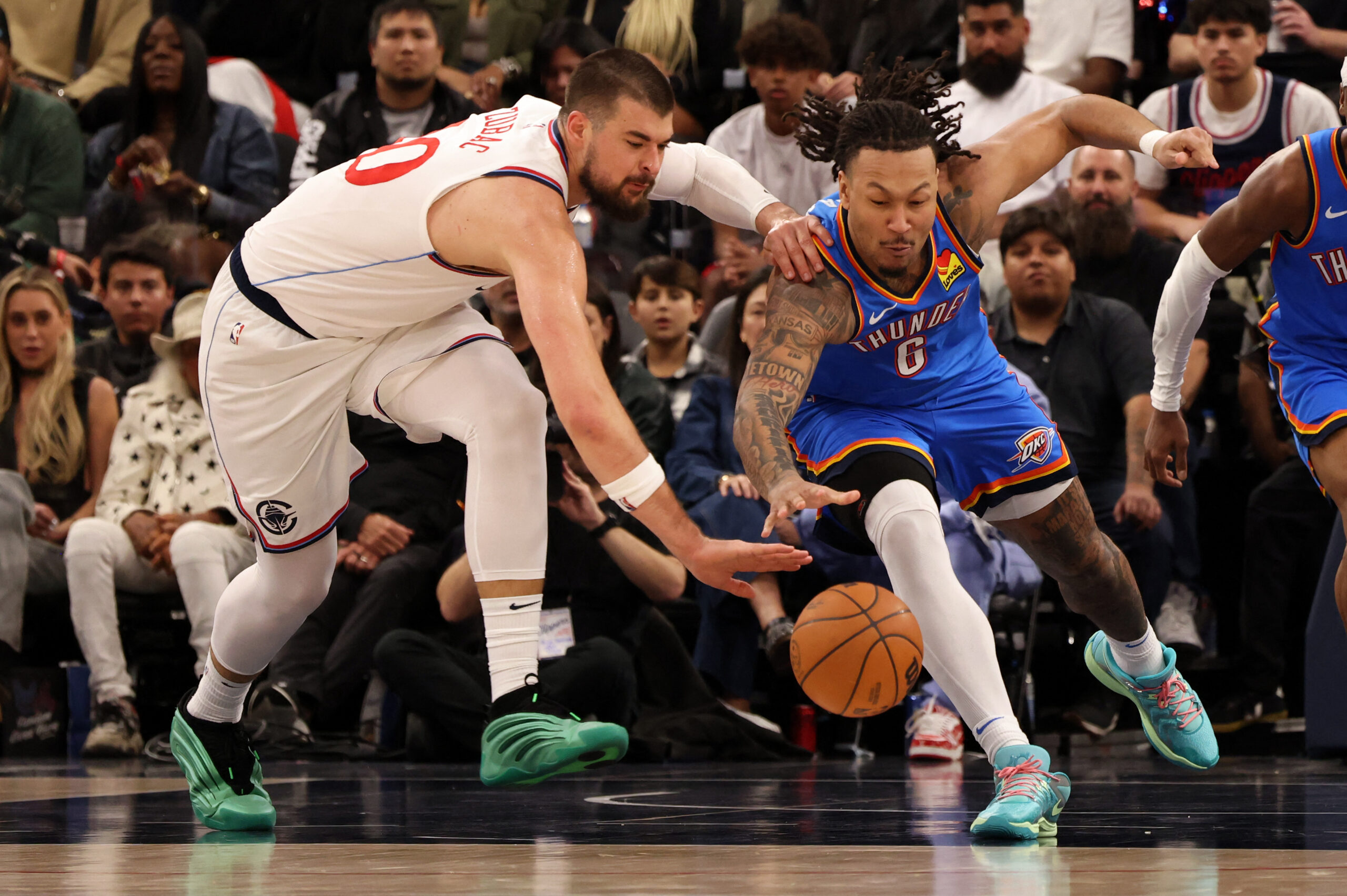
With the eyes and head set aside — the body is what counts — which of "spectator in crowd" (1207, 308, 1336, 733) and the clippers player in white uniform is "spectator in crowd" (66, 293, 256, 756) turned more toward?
the clippers player in white uniform

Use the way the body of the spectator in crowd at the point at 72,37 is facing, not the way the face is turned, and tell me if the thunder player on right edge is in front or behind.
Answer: in front

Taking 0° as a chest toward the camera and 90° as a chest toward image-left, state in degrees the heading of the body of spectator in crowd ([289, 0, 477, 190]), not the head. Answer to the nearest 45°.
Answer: approximately 0°

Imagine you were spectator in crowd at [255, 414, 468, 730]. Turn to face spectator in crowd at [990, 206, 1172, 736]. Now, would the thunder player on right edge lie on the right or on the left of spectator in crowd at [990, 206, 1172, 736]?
right

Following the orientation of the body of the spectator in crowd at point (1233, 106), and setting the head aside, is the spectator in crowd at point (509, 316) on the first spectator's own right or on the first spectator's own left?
on the first spectator's own right

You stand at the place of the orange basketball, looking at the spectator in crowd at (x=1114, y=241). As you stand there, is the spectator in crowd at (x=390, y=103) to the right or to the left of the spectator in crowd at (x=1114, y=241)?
left

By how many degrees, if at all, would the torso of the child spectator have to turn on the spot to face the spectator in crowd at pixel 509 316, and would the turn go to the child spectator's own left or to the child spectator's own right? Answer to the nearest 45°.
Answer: approximately 45° to the child spectator's own right

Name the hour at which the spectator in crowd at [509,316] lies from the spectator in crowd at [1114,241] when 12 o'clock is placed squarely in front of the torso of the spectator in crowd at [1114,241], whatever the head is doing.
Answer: the spectator in crowd at [509,316] is roughly at 2 o'clock from the spectator in crowd at [1114,241].
